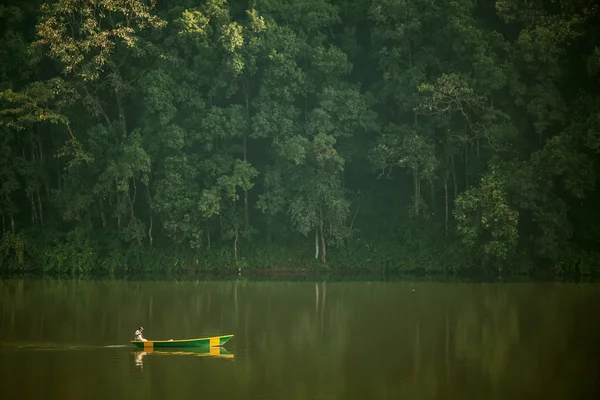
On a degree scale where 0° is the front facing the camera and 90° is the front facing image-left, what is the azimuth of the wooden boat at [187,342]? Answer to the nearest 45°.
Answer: approximately 270°

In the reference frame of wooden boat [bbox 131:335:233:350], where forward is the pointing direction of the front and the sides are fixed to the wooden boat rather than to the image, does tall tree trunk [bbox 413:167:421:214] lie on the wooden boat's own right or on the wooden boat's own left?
on the wooden boat's own left
